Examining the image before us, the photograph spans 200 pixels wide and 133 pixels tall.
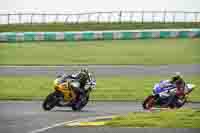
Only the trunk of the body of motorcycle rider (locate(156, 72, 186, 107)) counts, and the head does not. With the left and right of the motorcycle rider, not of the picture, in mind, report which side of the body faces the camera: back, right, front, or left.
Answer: left

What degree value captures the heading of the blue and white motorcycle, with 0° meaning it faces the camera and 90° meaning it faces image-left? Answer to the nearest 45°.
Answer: approximately 90°

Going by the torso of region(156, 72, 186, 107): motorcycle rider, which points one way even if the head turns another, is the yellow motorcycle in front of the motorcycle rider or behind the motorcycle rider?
in front

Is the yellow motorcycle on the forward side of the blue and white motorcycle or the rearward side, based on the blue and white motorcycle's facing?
on the forward side
